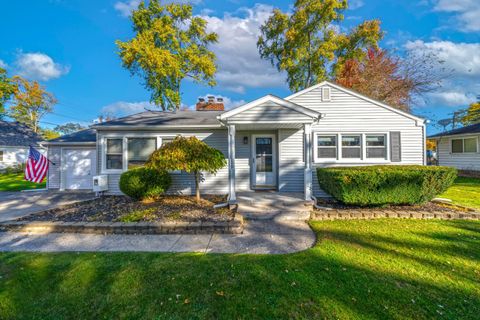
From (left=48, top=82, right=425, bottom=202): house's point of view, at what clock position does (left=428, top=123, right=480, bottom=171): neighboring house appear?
The neighboring house is roughly at 8 o'clock from the house.

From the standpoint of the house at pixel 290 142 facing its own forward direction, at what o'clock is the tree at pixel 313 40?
The tree is roughly at 7 o'clock from the house.

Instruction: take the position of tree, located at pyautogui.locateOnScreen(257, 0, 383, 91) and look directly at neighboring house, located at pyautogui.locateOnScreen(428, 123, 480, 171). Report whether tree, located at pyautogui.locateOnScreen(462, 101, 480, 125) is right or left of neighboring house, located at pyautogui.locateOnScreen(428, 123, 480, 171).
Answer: left

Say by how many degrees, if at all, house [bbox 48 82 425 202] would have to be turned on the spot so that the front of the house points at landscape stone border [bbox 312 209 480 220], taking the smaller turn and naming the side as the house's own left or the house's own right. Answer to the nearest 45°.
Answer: approximately 45° to the house's own left

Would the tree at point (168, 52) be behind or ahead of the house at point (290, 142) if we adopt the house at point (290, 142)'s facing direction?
behind

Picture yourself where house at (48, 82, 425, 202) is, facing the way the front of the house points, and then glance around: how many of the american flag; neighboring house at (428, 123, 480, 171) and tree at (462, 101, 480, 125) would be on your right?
1

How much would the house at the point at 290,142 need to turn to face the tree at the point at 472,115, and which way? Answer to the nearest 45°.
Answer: approximately 135° to its left

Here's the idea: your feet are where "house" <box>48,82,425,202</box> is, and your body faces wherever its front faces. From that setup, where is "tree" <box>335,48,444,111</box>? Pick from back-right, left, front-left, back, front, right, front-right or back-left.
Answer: back-left

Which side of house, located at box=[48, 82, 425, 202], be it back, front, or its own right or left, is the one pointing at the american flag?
right

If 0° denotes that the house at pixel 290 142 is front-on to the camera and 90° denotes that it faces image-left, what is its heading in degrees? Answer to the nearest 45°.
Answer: approximately 0°

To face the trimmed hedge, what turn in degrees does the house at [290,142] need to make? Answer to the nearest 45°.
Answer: approximately 45° to its left

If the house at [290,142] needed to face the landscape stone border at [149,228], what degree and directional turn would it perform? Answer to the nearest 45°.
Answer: approximately 45° to its right
